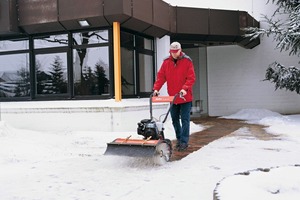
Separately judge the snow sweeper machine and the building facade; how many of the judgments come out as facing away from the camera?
0

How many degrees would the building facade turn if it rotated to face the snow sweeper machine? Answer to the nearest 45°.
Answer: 0° — it already faces it

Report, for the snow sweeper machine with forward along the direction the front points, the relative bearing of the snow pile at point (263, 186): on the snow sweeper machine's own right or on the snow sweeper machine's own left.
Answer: on the snow sweeper machine's own left

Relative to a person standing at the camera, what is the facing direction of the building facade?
facing the viewer

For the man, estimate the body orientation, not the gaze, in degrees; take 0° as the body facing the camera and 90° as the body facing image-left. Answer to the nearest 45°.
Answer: approximately 45°

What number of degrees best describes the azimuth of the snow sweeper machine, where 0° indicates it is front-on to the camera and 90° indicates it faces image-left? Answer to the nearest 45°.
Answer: approximately 45°

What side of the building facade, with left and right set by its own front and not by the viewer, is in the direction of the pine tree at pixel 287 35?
left

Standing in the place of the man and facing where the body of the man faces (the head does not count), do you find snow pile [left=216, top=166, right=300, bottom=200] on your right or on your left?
on your left

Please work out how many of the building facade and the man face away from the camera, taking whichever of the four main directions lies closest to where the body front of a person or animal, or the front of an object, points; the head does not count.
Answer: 0

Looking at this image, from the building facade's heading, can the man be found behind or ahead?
ahead

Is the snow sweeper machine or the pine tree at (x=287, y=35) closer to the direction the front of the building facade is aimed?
the snow sweeper machine

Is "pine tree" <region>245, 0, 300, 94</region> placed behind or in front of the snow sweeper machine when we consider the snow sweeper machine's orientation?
behind
